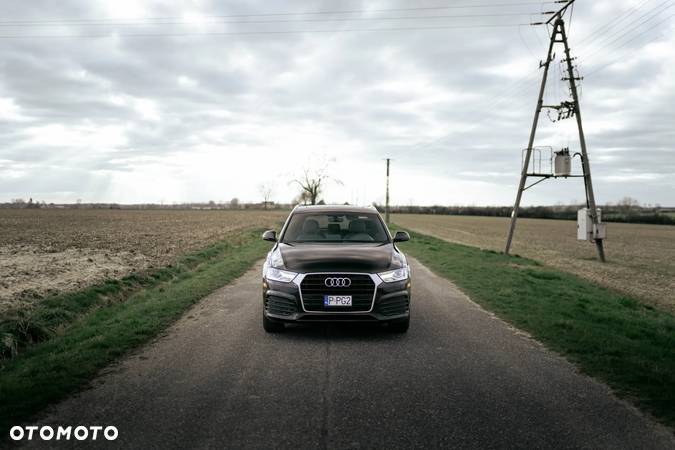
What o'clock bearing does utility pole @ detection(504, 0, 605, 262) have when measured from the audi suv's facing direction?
The utility pole is roughly at 7 o'clock from the audi suv.

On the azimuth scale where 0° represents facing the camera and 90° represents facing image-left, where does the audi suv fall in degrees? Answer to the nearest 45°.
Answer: approximately 0°
